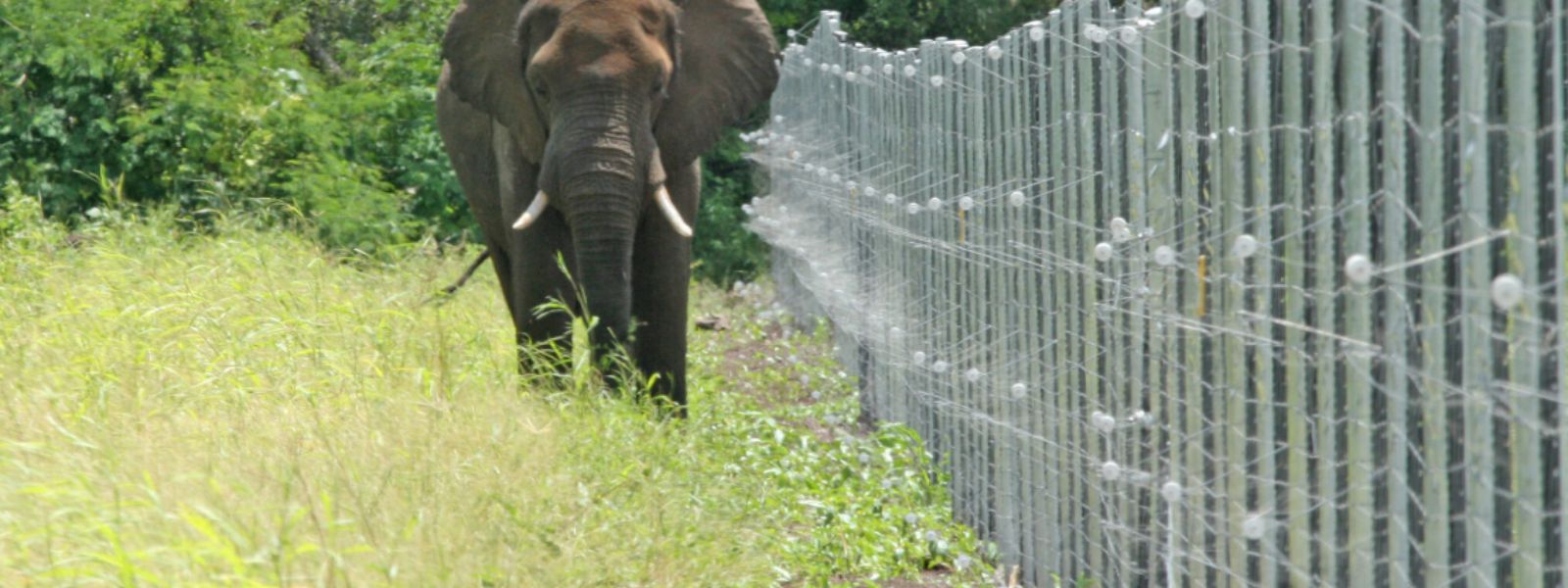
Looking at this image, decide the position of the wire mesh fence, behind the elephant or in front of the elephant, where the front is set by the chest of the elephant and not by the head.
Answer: in front

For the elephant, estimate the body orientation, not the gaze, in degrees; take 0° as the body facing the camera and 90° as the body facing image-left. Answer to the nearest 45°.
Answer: approximately 0°
